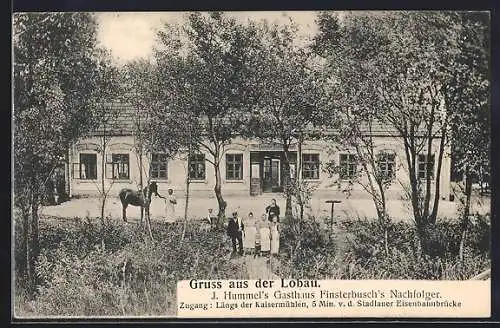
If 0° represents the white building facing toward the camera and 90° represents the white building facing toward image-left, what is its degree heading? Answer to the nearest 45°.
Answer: approximately 0°

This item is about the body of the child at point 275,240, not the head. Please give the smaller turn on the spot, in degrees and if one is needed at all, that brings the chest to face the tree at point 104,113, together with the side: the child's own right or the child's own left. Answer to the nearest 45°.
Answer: approximately 90° to the child's own right

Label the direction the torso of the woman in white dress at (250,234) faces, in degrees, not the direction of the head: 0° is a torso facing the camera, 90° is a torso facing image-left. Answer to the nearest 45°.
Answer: approximately 0°

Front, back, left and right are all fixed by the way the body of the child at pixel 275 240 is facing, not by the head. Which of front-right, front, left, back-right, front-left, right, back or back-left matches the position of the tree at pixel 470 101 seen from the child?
left

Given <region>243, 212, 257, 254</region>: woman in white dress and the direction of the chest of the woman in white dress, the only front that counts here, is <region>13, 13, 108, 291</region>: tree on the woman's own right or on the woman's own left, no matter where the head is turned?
on the woman's own right
